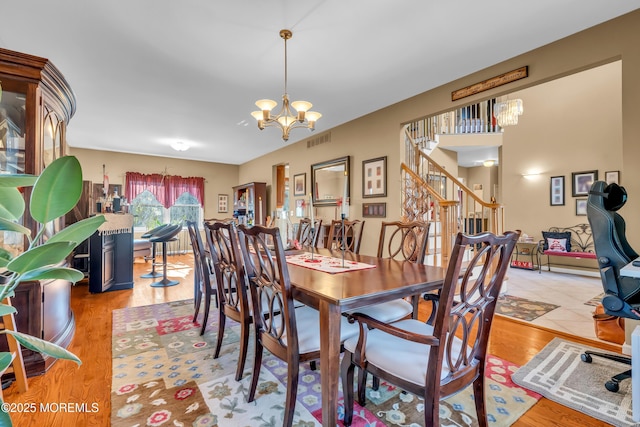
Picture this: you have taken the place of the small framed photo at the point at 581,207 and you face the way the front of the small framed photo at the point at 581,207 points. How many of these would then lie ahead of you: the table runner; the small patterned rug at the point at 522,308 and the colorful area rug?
3

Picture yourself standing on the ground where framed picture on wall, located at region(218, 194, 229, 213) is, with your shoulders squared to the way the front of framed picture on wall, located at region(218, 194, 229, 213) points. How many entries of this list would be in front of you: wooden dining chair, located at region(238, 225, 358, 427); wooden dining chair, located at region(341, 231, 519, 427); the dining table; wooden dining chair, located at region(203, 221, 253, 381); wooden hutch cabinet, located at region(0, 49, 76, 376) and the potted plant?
6

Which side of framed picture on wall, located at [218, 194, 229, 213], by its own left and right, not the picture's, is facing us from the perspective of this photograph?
front

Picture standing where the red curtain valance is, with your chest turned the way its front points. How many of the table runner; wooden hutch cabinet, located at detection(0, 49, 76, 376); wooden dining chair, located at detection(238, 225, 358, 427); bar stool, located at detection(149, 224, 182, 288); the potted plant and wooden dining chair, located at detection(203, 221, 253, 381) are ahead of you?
6

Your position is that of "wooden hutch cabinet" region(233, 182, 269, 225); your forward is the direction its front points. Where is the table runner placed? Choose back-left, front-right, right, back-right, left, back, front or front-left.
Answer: front-left

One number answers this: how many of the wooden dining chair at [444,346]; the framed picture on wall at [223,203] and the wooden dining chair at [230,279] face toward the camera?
1

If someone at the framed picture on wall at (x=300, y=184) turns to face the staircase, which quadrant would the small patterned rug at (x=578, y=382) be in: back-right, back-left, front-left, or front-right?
front-right

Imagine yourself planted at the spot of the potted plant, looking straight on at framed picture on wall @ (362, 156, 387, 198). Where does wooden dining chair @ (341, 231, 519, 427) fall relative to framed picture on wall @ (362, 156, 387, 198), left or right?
right

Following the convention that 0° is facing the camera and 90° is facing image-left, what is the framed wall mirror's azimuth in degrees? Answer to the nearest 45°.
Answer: approximately 45°

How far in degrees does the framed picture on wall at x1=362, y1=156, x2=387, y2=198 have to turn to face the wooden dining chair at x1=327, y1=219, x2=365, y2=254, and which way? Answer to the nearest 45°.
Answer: approximately 45° to its left

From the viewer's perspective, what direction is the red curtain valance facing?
toward the camera

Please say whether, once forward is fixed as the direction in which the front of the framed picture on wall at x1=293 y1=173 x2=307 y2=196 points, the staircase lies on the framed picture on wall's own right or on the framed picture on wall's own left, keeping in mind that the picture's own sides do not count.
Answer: on the framed picture on wall's own left

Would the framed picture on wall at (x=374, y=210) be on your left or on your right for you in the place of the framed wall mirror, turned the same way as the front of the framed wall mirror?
on your left

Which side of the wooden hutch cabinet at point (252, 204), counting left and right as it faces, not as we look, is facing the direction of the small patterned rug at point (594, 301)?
left

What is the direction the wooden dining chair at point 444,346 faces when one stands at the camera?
facing away from the viewer and to the left of the viewer

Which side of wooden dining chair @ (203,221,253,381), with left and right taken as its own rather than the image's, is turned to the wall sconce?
front

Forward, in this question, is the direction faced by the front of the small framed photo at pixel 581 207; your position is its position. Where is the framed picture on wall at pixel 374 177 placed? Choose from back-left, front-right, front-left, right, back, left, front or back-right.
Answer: front-right

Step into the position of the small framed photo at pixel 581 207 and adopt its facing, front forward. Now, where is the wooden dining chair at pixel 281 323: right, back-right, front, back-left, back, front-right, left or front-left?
front

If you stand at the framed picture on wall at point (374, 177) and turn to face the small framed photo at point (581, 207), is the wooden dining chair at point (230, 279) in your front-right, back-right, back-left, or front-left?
back-right

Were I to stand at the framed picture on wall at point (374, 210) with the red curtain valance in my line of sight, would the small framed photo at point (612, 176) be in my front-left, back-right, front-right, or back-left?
back-right
